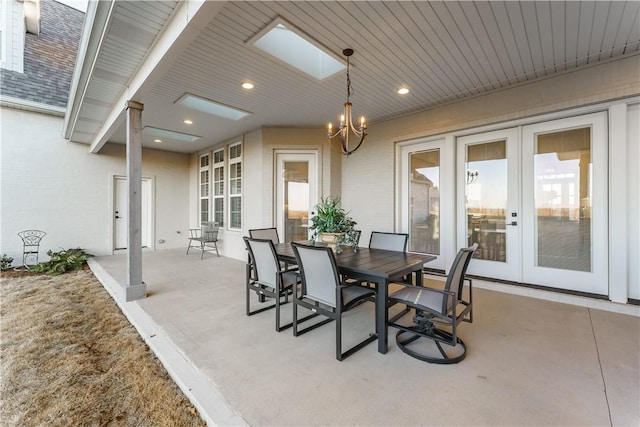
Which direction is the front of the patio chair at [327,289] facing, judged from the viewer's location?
facing away from the viewer and to the right of the viewer

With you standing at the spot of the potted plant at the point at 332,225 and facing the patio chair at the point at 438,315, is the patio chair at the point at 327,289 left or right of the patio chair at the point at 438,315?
right

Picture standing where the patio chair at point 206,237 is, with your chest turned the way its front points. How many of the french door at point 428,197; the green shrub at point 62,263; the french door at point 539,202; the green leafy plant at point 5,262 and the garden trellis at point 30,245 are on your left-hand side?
2

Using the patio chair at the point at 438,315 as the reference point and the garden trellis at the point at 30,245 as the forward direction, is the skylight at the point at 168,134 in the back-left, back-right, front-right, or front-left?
front-right

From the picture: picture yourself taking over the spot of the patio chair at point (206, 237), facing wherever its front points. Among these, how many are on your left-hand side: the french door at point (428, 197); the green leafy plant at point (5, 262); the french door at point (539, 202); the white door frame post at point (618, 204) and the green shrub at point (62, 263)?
3

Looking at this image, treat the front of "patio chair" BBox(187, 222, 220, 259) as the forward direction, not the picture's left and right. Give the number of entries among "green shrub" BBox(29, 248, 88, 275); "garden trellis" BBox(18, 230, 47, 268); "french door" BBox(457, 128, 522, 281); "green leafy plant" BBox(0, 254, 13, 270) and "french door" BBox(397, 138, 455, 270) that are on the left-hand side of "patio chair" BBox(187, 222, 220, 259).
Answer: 2

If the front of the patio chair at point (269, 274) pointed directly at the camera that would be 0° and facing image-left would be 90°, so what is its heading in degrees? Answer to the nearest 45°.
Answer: approximately 225°

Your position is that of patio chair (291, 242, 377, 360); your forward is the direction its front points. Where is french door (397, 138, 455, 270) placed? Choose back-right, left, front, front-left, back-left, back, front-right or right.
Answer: front

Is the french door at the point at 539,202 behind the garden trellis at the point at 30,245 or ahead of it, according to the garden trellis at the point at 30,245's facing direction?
ahead

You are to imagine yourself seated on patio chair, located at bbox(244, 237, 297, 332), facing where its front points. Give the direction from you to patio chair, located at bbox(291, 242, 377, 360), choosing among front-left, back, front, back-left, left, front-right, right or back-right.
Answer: right

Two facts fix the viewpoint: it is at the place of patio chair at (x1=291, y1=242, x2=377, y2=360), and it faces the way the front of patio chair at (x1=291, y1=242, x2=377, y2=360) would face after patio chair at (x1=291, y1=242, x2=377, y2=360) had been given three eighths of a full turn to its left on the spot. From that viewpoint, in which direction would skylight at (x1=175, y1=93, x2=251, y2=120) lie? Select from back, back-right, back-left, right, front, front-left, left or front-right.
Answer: front-right
